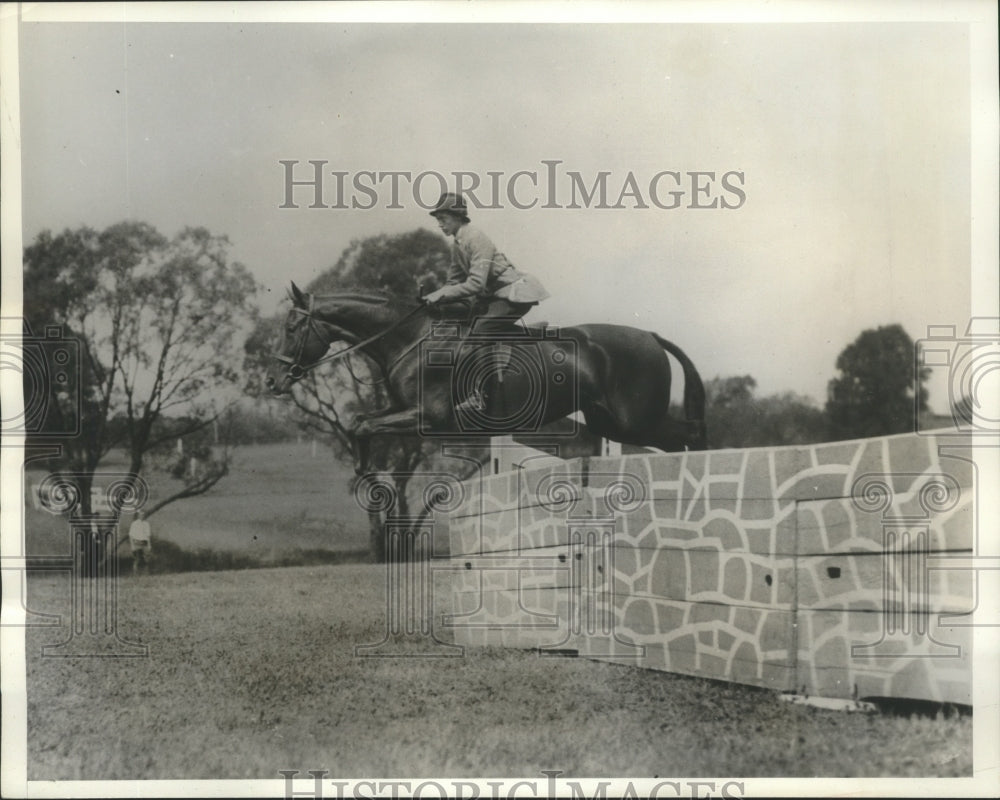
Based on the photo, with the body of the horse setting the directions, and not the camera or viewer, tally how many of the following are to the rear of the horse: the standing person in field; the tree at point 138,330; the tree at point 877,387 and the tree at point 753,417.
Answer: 2

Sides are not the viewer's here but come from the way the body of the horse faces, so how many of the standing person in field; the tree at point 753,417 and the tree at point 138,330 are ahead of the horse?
2

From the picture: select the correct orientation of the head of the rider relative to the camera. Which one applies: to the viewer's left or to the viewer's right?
to the viewer's left

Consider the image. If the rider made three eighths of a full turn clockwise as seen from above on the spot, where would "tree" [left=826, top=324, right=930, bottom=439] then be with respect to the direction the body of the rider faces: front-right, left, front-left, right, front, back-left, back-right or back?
front-right

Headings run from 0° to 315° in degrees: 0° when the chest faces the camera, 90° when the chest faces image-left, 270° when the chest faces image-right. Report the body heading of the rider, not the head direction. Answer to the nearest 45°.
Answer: approximately 90°

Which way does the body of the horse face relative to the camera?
to the viewer's left

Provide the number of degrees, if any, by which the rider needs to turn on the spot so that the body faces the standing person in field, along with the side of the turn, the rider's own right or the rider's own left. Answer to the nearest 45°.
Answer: approximately 90° to the rider's own right
